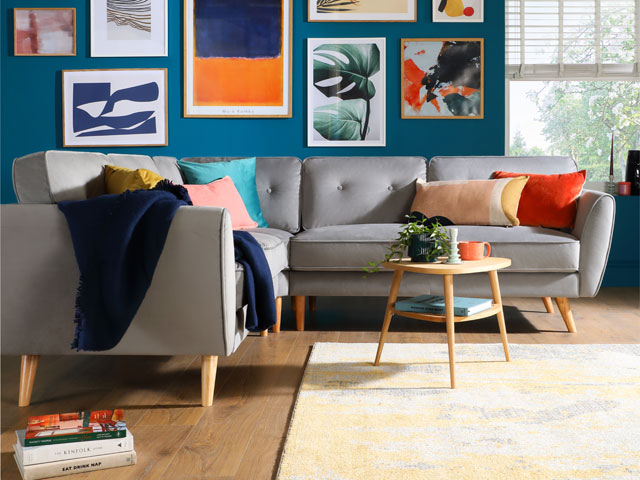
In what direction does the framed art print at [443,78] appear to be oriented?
toward the camera

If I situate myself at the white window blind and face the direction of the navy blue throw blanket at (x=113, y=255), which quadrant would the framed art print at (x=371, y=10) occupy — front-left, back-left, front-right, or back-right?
front-right

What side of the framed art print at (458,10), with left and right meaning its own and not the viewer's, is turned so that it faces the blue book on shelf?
front

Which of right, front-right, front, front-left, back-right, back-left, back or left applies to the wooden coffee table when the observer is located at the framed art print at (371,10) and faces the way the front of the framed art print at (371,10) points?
front

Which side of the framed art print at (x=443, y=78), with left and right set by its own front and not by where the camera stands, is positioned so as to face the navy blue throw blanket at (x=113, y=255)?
front

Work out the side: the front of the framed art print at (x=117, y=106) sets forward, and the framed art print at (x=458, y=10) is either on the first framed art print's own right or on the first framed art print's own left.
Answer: on the first framed art print's own left

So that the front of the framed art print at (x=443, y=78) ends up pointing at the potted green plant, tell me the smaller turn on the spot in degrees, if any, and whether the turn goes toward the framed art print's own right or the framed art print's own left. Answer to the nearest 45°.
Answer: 0° — it already faces it

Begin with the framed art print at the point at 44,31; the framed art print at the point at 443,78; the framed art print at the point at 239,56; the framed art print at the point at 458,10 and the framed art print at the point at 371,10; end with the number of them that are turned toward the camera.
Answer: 5

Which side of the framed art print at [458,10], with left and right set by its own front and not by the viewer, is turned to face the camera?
front

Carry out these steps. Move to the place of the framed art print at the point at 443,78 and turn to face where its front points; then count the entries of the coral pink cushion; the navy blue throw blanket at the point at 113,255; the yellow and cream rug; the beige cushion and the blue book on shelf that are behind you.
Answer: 0

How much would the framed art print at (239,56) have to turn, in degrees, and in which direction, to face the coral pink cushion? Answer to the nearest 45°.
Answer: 0° — it already faces it

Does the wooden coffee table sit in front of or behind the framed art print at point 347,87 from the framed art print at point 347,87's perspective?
in front

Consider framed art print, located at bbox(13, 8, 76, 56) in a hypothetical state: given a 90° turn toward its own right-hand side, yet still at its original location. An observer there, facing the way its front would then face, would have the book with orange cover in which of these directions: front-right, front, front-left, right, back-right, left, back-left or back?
left

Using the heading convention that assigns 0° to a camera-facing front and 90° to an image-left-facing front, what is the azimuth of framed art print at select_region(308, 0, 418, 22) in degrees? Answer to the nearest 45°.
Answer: approximately 0°
